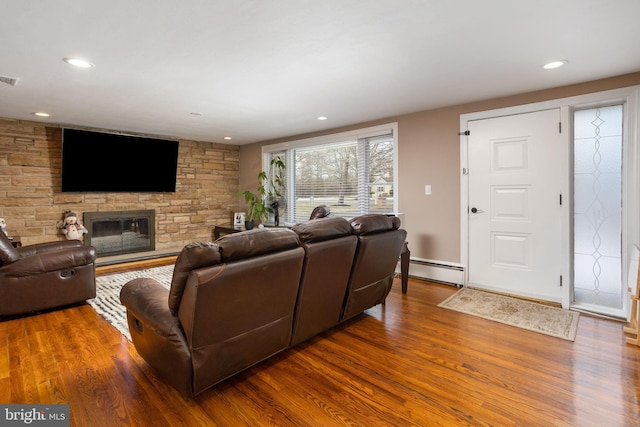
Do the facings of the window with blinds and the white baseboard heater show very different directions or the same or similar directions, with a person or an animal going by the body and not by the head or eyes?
same or similar directions

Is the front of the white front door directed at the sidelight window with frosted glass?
no

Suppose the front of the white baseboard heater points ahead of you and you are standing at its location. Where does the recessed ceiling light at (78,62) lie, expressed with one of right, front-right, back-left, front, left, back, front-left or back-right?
front

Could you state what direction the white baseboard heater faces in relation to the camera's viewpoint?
facing the viewer and to the left of the viewer

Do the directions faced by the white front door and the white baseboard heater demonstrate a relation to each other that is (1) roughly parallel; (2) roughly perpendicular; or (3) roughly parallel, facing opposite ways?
roughly parallel

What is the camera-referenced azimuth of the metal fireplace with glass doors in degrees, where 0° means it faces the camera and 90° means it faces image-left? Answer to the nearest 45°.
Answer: approximately 0°

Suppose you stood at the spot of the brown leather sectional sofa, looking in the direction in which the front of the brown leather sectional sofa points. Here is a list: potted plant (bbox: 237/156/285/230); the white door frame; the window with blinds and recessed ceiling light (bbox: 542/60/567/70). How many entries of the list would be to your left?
0

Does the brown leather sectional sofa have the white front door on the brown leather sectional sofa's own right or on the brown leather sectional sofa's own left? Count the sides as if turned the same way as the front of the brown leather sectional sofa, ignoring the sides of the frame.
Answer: on the brown leather sectional sofa's own right

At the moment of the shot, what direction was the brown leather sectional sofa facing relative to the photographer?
facing away from the viewer and to the left of the viewer

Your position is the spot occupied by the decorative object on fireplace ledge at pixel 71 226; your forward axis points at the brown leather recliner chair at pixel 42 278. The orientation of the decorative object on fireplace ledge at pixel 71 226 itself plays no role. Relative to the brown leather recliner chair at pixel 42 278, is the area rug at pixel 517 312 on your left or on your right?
left

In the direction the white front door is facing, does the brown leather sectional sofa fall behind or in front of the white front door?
in front

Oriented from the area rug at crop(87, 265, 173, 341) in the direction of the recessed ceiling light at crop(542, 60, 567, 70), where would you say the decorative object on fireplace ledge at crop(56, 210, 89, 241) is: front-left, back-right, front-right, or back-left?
back-left

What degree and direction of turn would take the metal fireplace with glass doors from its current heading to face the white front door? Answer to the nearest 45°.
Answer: approximately 45° to its left

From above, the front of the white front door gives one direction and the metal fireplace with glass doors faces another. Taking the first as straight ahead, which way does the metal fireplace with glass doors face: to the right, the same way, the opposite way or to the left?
to the left

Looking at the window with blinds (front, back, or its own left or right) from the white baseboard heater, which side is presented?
left

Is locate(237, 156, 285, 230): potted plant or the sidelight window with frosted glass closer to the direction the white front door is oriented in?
the potted plant

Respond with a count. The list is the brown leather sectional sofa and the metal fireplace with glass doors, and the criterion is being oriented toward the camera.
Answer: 1

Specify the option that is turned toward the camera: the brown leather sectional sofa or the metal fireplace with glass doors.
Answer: the metal fireplace with glass doors
